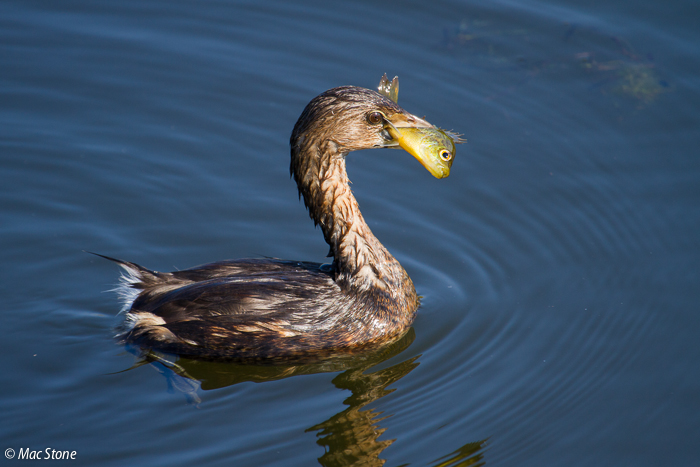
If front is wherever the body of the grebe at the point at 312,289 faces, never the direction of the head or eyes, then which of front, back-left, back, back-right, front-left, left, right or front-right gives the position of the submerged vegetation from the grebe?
front-left

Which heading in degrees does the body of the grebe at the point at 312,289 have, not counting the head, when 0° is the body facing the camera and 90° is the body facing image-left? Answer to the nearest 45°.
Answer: approximately 270°
